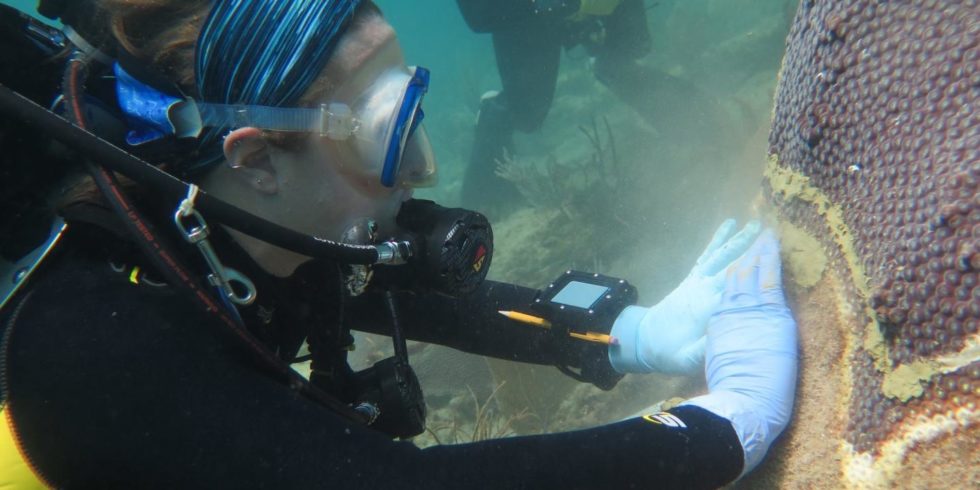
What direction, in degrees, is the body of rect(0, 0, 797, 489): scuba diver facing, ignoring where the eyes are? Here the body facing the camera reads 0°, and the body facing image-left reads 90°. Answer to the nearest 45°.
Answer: approximately 270°

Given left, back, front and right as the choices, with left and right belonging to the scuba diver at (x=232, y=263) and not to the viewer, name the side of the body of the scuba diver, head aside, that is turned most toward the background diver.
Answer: left

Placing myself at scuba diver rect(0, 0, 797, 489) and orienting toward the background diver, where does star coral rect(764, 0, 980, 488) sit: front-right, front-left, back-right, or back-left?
front-right

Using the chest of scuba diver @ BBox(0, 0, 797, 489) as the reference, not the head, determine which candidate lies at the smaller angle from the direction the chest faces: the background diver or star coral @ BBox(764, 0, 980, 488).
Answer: the star coral

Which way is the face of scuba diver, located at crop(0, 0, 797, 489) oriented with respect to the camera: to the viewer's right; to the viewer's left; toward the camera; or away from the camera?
to the viewer's right

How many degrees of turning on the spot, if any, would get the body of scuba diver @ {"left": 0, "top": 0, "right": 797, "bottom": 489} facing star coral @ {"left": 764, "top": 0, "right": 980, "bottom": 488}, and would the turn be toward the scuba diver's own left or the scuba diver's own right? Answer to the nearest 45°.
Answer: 0° — they already face it
